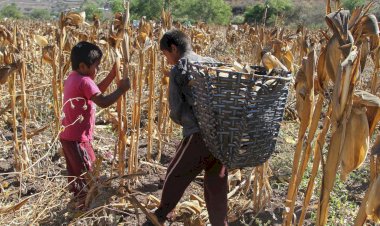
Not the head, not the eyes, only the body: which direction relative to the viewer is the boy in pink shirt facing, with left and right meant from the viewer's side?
facing to the right of the viewer

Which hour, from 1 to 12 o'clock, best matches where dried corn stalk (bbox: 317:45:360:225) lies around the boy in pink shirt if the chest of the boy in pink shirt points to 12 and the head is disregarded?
The dried corn stalk is roughly at 2 o'clock from the boy in pink shirt.

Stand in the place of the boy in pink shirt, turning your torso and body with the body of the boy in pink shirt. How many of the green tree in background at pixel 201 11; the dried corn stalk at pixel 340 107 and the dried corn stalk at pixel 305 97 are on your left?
1

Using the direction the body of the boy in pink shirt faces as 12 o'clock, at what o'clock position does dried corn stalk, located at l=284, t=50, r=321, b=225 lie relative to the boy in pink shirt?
The dried corn stalk is roughly at 2 o'clock from the boy in pink shirt.

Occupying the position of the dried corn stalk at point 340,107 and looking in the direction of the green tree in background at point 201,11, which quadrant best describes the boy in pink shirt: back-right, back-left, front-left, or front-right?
front-left

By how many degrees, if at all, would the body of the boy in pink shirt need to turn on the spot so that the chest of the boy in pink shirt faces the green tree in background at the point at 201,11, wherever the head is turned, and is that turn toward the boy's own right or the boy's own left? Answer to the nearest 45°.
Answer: approximately 90° to the boy's own left

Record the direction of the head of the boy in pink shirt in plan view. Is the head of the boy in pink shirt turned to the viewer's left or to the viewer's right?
to the viewer's right

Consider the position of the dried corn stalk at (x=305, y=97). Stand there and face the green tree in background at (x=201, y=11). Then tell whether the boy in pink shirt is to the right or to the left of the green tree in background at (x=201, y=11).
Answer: left
